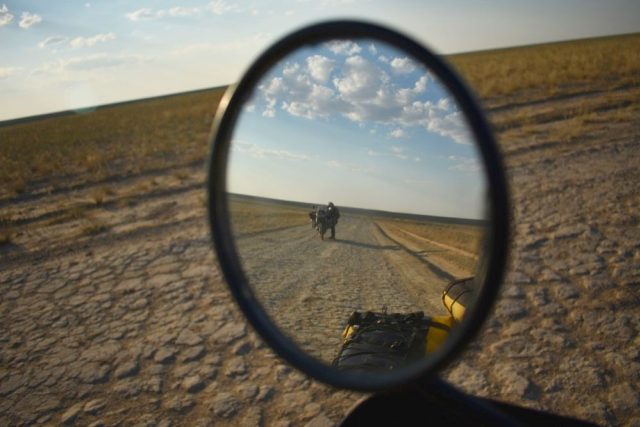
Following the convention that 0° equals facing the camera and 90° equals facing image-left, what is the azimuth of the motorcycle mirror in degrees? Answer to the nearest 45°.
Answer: approximately 0°
